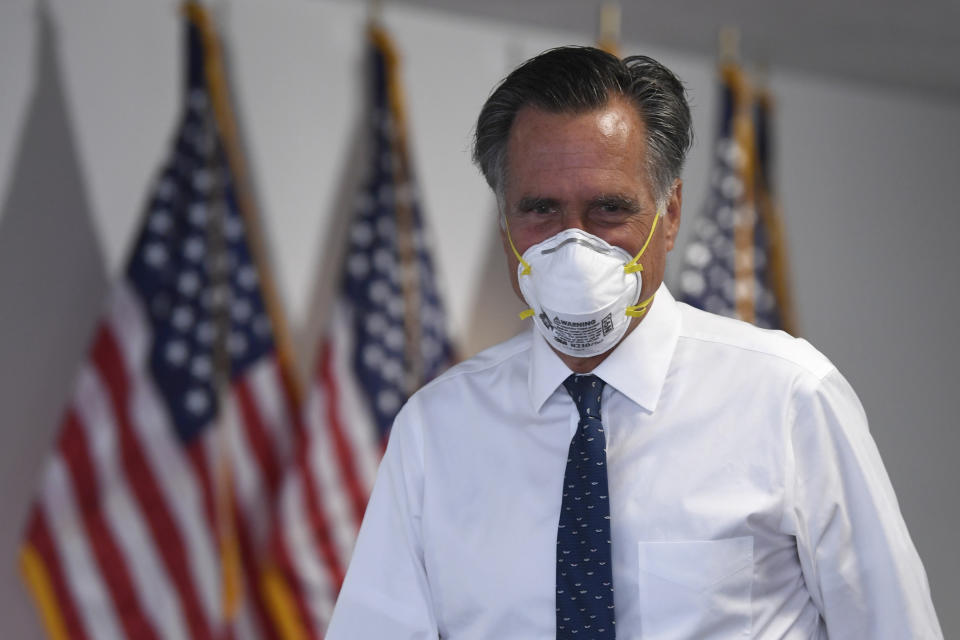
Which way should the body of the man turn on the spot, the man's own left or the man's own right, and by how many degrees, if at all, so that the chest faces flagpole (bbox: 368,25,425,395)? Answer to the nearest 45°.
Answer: approximately 180°

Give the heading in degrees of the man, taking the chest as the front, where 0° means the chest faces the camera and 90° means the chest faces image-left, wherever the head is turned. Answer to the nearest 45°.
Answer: approximately 0°

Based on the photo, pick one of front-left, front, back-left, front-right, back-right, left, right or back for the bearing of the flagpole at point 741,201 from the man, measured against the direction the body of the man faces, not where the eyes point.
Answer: back

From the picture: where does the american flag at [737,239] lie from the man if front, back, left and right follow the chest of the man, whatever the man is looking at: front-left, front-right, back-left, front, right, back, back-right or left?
back

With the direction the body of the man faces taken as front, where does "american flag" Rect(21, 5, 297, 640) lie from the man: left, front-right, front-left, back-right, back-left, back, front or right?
back-right

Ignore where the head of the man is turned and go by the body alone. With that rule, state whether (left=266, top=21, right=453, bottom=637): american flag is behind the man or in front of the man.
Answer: behind
